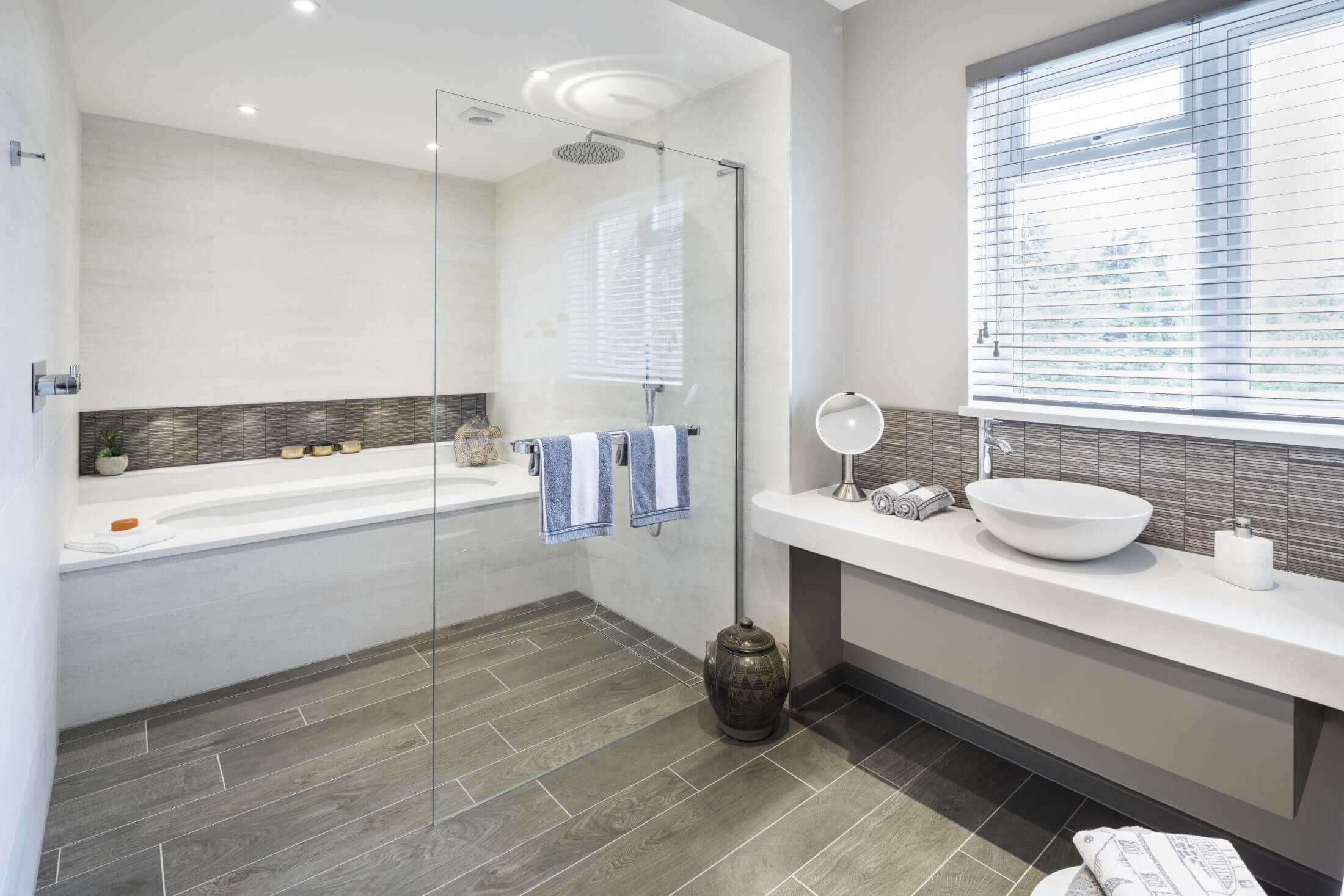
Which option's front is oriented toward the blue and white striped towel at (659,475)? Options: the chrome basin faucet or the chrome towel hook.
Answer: the chrome towel hook

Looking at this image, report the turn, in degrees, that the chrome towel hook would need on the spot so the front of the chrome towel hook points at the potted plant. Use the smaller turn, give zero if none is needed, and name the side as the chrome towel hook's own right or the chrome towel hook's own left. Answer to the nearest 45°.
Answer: approximately 90° to the chrome towel hook's own left

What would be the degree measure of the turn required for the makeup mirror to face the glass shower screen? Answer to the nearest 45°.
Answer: approximately 45° to its right

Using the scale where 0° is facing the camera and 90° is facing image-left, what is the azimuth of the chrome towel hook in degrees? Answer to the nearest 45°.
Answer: approximately 270°

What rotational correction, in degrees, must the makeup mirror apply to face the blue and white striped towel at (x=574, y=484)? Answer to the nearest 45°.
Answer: approximately 45° to its right

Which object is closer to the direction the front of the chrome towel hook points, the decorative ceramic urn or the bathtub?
the decorative ceramic urn

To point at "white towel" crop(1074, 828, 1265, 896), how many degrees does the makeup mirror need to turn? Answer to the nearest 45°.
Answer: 0° — it already faces it

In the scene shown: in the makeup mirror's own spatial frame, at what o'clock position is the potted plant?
The potted plant is roughly at 3 o'clock from the makeup mirror.

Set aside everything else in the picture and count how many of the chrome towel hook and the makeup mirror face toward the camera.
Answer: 1

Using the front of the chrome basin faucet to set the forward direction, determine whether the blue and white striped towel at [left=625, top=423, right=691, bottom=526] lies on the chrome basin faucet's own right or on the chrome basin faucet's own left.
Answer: on the chrome basin faucet's own right

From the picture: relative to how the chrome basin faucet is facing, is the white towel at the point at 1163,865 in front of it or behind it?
in front

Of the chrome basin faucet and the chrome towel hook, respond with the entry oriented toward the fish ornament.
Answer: the chrome towel hook
